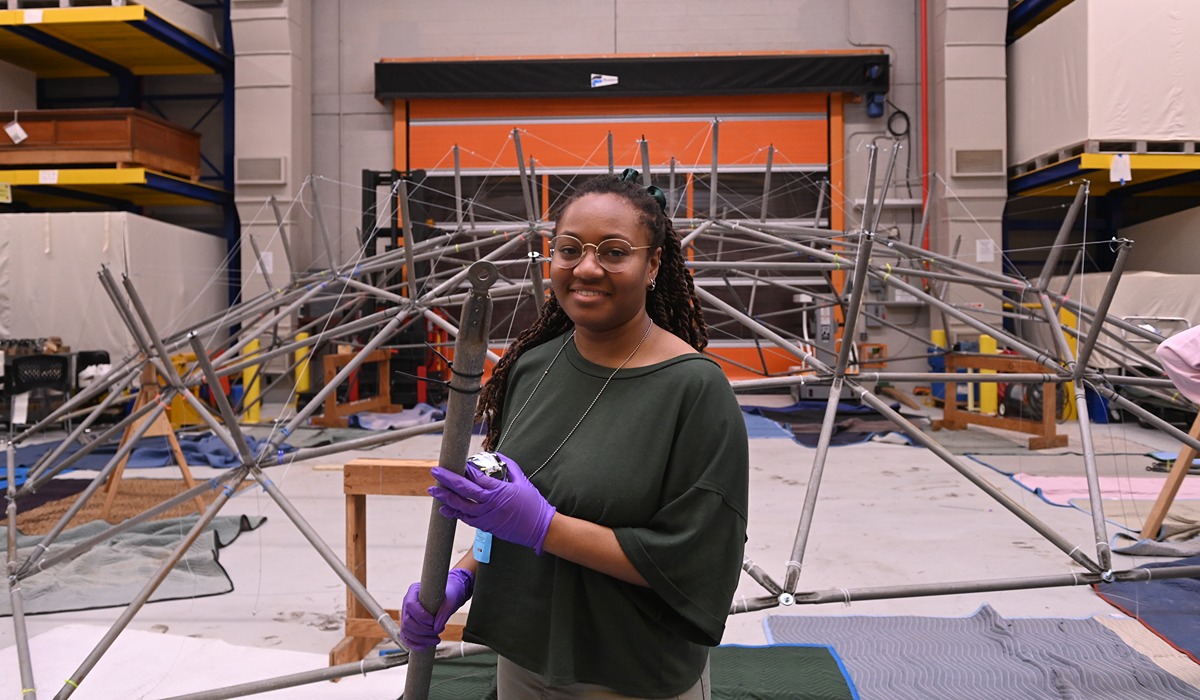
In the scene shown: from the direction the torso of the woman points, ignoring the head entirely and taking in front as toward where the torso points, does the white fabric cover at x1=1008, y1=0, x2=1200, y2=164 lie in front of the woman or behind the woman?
behind

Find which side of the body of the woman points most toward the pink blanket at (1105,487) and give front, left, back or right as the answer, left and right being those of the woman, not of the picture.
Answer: back

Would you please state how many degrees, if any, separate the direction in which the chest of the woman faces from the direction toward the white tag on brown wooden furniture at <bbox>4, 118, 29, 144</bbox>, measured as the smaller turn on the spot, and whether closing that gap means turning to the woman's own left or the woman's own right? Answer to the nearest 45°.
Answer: approximately 90° to the woman's own right

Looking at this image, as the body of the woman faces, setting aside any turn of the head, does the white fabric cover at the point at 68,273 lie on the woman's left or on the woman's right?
on the woman's right

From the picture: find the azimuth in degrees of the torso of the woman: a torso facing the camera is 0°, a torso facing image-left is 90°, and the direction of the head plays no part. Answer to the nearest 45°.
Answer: approximately 45°

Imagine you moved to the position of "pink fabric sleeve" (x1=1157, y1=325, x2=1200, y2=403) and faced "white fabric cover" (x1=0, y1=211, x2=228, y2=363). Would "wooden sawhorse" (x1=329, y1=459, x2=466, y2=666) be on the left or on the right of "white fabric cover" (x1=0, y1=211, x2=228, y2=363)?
left
